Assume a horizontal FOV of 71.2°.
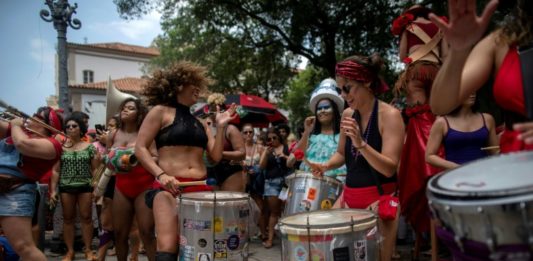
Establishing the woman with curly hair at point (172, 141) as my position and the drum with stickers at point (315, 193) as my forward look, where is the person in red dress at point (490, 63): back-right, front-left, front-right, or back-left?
front-right

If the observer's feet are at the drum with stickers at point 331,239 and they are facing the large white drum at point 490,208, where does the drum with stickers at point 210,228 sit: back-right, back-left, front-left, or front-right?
back-right

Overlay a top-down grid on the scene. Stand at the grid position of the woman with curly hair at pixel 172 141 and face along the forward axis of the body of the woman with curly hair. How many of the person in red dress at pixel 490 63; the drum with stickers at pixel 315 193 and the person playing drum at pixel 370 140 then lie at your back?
0

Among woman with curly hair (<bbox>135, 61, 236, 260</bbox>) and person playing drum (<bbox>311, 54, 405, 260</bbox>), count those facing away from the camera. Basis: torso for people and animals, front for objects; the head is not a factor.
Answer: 0

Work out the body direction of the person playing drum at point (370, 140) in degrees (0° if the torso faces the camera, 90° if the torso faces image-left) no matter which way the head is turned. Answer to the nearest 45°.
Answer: approximately 45°

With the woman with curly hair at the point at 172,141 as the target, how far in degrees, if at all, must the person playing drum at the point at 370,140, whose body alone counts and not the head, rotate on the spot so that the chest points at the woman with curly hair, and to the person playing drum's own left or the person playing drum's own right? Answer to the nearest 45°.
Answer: approximately 45° to the person playing drum's own right

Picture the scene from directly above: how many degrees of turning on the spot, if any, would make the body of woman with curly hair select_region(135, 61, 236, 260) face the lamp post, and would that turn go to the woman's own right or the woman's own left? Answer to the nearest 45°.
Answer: approximately 180°

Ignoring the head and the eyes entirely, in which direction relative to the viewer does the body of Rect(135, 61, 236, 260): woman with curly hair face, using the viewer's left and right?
facing the viewer and to the right of the viewer

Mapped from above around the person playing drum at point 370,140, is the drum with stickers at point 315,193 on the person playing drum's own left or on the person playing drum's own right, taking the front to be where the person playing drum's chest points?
on the person playing drum's own right

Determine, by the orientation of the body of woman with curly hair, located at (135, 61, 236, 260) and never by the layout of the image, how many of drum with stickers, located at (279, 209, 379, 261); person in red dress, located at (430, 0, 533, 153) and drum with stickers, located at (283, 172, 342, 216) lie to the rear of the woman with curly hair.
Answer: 0

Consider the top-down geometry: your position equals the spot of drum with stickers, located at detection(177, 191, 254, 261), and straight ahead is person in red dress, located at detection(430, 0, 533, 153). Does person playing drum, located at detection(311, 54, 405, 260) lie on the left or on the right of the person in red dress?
left

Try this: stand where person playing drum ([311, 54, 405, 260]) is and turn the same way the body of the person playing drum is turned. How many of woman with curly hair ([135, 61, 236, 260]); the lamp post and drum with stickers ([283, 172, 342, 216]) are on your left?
0

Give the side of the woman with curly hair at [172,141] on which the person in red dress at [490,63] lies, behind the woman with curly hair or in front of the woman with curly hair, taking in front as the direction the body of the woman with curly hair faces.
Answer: in front

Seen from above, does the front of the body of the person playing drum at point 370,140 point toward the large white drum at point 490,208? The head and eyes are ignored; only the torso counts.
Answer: no
